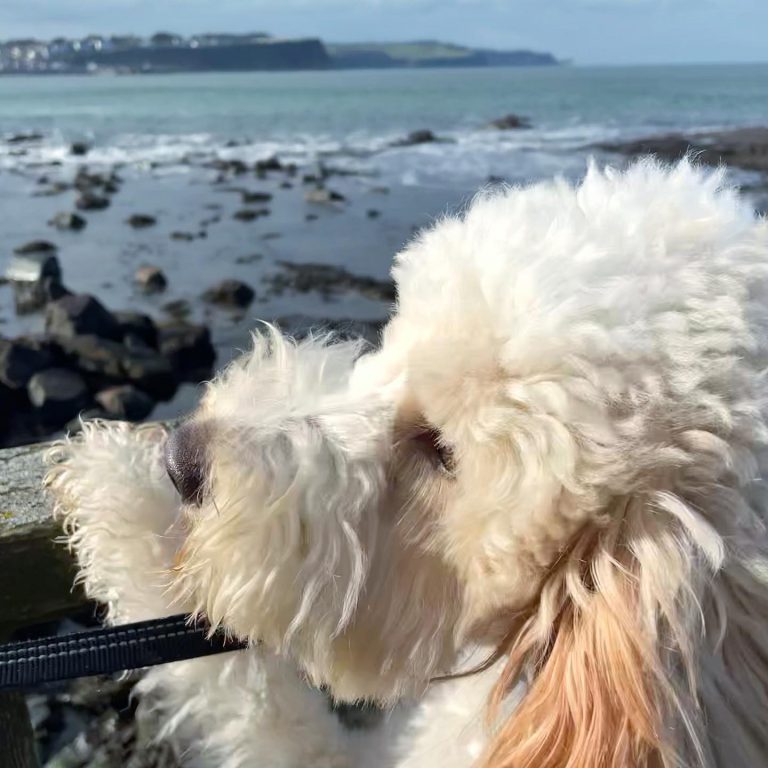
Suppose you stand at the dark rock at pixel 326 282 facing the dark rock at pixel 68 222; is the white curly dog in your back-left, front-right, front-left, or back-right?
back-left

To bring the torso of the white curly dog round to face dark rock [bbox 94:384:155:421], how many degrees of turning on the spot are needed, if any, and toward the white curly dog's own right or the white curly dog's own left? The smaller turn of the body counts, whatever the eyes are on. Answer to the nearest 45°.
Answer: approximately 45° to the white curly dog's own right

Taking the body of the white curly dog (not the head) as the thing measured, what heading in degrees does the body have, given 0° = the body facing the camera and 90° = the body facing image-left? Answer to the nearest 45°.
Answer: approximately 90°

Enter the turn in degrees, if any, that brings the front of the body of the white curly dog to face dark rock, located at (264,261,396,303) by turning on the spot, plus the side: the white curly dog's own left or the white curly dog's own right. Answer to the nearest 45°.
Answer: approximately 90° to the white curly dog's own right

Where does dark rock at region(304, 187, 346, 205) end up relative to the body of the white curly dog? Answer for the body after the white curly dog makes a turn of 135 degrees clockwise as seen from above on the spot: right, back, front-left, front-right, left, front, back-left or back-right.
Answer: front-left
